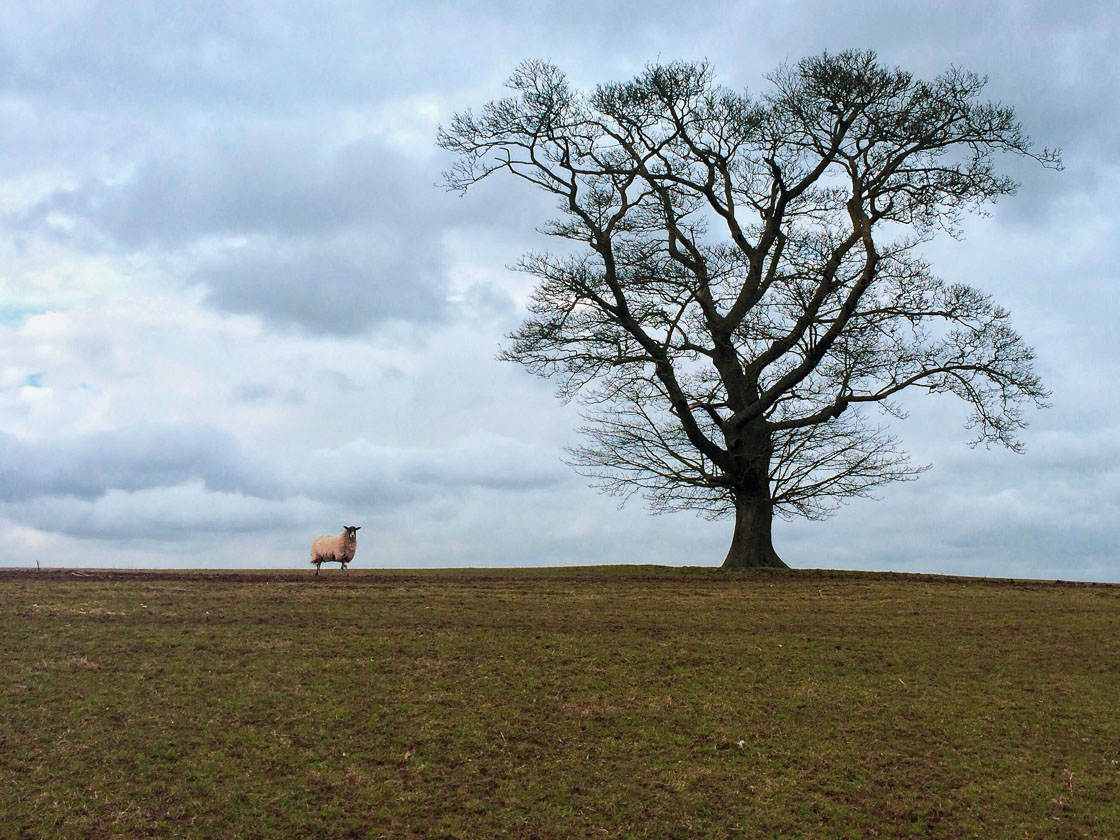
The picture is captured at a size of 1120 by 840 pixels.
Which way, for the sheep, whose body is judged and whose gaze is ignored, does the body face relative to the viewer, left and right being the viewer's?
facing to the right of the viewer
